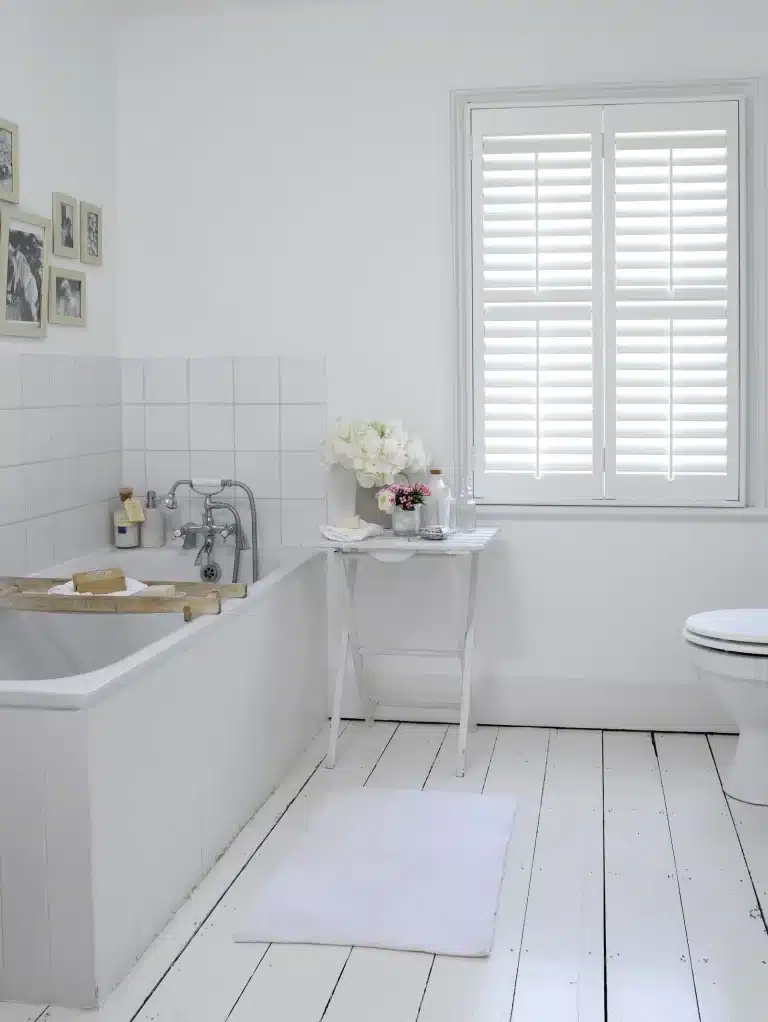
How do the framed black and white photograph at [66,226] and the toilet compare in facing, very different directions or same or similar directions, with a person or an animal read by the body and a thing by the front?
very different directions

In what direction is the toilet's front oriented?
to the viewer's left

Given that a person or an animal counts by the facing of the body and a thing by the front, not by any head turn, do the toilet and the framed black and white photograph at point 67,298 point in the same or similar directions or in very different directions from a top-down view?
very different directions

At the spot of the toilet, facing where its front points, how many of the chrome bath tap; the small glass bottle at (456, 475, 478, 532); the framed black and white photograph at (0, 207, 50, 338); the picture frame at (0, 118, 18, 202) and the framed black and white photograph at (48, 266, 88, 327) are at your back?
0

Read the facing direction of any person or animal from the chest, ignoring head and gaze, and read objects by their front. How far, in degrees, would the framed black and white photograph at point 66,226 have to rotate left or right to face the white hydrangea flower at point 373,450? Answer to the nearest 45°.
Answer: approximately 45° to its left

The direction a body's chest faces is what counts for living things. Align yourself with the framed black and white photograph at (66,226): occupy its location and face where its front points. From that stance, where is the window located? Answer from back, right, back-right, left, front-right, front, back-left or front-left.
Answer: front-left

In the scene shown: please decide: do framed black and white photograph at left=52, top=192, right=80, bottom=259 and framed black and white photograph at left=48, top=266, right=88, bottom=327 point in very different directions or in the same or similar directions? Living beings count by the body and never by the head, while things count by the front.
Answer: same or similar directions

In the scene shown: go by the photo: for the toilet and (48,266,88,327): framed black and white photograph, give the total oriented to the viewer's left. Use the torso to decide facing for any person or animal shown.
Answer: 1

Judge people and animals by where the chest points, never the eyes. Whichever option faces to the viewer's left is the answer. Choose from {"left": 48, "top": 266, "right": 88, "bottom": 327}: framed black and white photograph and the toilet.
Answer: the toilet

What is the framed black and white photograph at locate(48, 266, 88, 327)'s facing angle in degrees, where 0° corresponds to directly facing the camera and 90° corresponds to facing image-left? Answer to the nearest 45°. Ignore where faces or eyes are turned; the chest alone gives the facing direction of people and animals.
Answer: approximately 315°

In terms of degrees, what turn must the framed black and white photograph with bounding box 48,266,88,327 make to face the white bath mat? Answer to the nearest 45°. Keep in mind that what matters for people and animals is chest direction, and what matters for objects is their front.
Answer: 0° — it already faces it

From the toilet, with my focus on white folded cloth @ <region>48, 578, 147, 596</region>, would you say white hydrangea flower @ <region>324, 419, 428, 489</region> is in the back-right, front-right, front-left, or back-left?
front-right

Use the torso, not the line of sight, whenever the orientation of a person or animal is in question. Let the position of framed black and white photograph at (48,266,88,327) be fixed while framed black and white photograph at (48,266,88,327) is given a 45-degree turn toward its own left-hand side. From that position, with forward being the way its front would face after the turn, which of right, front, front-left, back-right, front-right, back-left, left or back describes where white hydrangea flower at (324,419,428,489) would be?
front

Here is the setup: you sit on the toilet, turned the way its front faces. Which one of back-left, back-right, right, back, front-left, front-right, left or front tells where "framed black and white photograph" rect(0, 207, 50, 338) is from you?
front

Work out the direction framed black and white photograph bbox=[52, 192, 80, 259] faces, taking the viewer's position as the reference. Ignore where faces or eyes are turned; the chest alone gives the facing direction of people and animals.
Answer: facing the viewer and to the right of the viewer
